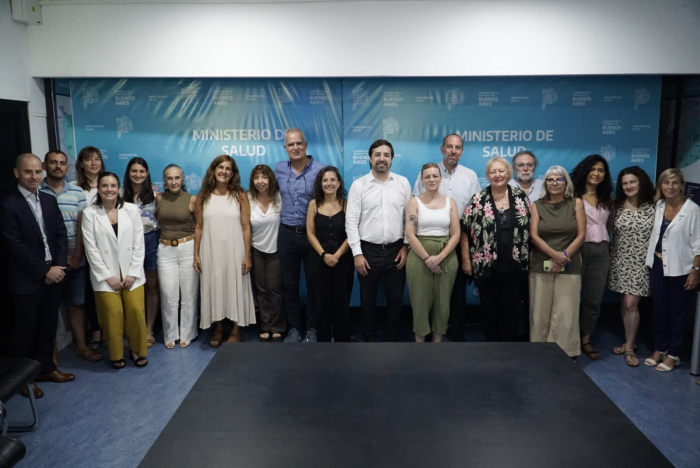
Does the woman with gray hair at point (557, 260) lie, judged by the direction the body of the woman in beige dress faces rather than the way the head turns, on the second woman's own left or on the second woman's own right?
on the second woman's own left

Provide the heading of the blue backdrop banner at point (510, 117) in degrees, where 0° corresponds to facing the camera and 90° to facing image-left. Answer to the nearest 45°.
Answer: approximately 0°

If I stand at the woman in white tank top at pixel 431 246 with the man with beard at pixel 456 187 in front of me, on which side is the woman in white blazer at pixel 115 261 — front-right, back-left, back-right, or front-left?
back-left

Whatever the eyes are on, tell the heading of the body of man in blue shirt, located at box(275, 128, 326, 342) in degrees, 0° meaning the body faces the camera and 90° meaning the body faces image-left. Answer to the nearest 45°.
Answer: approximately 0°

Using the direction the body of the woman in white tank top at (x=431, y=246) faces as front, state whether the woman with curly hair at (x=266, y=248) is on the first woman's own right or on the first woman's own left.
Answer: on the first woman's own right
